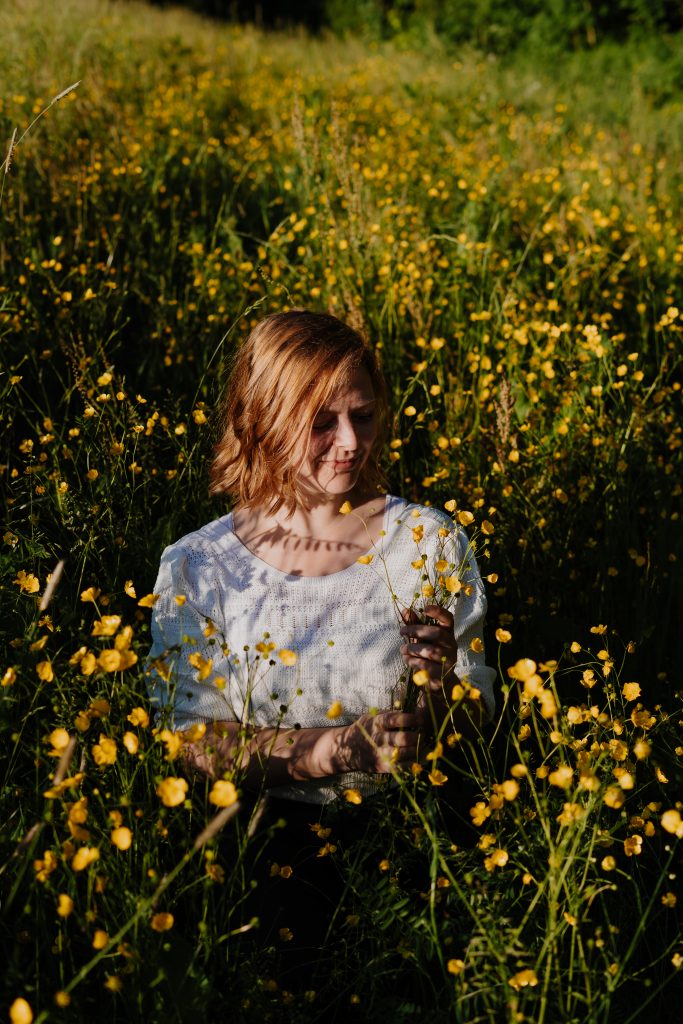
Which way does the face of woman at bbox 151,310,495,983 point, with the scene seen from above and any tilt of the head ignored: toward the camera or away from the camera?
toward the camera

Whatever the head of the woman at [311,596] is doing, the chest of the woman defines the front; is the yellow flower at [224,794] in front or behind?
in front

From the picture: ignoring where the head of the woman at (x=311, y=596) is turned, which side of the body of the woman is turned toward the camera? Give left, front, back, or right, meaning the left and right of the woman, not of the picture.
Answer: front

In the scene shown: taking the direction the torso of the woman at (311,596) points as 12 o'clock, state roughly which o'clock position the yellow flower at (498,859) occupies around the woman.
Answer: The yellow flower is roughly at 11 o'clock from the woman.

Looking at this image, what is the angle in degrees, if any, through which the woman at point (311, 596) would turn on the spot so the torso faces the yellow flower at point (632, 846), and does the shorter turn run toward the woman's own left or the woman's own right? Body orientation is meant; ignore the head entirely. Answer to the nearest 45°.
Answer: approximately 45° to the woman's own left

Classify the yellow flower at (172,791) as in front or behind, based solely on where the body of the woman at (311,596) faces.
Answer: in front

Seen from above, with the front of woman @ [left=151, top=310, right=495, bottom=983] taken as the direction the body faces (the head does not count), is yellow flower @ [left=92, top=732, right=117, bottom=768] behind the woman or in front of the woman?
in front

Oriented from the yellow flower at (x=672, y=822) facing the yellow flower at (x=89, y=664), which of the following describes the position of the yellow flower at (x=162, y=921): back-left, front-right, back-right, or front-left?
front-left
